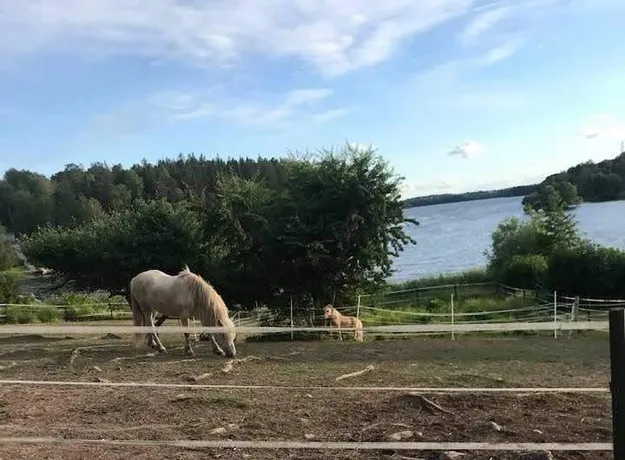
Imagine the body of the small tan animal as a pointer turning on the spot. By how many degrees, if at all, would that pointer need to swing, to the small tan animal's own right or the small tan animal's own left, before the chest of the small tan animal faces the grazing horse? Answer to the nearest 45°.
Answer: approximately 45° to the small tan animal's own left

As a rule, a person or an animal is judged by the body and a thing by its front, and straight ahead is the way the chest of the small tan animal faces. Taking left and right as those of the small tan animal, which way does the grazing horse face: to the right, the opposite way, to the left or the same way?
the opposite way

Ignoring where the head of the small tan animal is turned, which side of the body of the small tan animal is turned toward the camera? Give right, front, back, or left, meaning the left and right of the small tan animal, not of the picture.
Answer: left

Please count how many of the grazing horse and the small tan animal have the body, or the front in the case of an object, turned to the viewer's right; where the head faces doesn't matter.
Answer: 1

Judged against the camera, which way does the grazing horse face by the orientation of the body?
to the viewer's right

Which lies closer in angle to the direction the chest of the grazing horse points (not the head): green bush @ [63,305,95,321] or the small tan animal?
the small tan animal

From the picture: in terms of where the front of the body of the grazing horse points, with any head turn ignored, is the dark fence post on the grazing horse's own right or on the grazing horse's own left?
on the grazing horse's own right

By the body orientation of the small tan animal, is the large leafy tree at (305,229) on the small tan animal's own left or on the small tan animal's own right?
on the small tan animal's own right
